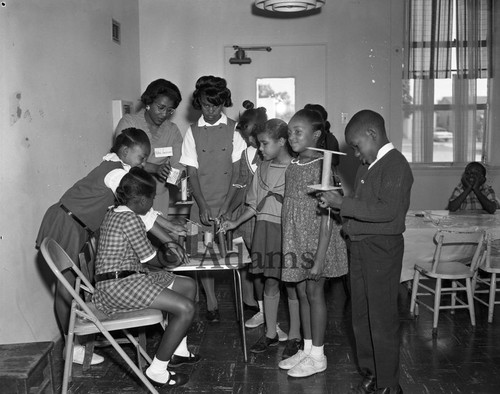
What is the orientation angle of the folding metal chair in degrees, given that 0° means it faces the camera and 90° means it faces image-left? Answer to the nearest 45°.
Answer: approximately 270°

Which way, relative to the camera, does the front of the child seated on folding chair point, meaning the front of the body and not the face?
to the viewer's right

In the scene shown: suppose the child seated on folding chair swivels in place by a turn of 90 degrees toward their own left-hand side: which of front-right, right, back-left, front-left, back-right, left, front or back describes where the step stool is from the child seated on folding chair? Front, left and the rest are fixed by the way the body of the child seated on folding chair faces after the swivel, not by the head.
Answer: back-left

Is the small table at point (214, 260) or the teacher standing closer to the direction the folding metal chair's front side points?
the small table

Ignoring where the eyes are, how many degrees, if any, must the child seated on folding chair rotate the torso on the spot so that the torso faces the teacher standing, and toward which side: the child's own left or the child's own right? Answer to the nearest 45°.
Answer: approximately 90° to the child's own left
